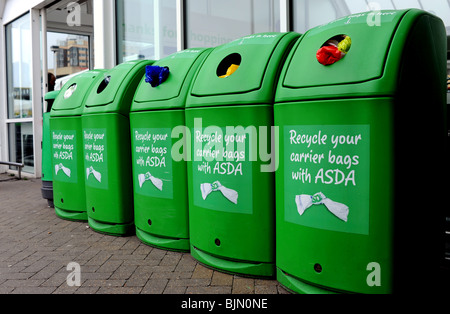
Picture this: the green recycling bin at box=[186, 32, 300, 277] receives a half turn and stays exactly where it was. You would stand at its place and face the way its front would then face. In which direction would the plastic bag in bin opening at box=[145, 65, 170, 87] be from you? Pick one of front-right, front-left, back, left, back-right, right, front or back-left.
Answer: left

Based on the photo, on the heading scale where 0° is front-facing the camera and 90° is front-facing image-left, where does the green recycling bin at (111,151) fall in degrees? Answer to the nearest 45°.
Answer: approximately 45°

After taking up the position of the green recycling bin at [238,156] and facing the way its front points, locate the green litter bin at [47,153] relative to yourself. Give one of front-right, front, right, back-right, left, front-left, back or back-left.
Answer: right

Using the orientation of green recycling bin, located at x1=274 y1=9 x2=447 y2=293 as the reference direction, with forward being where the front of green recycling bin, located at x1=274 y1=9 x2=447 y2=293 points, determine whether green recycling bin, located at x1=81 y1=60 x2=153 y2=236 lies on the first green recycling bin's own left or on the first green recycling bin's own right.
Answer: on the first green recycling bin's own right

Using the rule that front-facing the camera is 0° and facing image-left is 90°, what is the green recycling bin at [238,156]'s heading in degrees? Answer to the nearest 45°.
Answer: approximately 45°

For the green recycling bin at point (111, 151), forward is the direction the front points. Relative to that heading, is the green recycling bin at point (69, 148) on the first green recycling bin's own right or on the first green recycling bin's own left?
on the first green recycling bin's own right

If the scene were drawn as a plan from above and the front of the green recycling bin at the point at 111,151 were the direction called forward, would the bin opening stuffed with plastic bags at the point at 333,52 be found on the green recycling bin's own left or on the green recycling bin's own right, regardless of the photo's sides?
on the green recycling bin's own left

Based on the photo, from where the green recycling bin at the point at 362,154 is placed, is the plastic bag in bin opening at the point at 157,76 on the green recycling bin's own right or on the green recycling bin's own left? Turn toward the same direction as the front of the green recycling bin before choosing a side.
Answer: on the green recycling bin's own right
